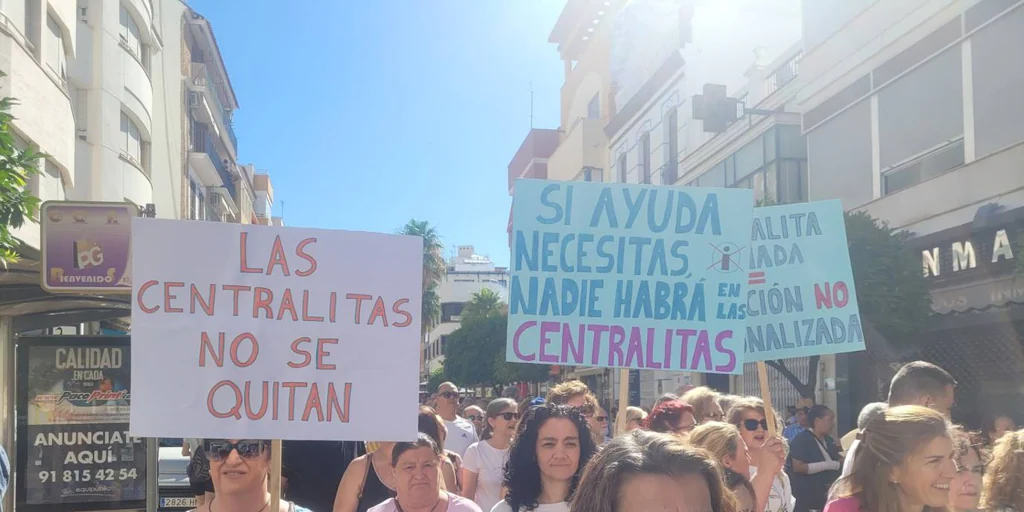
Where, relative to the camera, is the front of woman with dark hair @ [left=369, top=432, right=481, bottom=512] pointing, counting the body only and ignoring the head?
toward the camera

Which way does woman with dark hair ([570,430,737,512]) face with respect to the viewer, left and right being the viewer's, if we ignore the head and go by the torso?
facing the viewer

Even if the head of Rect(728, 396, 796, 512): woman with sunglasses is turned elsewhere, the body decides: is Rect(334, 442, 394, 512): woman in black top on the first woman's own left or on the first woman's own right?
on the first woman's own right
